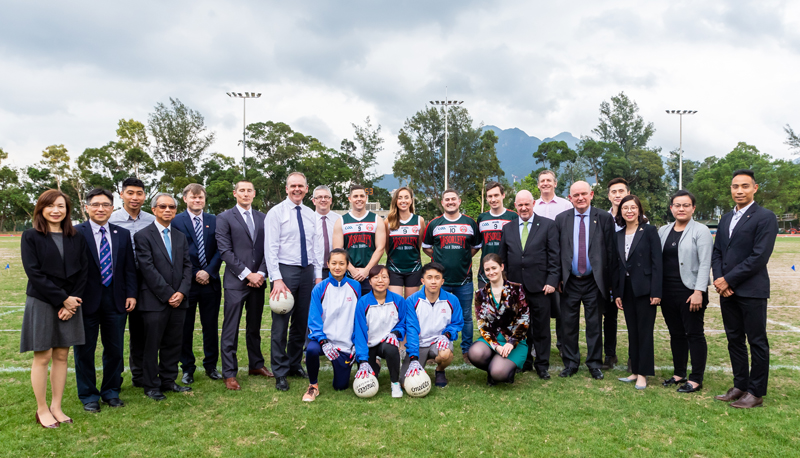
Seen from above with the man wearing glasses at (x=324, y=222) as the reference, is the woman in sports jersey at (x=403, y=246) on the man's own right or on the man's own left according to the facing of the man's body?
on the man's own left

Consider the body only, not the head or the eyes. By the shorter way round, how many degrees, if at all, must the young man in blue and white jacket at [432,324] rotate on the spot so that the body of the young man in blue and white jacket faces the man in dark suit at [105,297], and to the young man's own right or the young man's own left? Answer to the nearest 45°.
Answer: approximately 90° to the young man's own right

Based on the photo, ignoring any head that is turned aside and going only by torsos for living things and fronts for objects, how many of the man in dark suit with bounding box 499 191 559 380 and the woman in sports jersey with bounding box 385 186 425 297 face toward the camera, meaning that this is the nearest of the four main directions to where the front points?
2

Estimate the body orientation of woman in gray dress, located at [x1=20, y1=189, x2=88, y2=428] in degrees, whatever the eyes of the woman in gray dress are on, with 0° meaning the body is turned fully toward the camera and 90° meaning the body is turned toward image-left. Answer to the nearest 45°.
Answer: approximately 315°

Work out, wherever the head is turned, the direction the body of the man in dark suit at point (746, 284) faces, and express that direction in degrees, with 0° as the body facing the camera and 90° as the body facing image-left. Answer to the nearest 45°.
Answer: approximately 45°

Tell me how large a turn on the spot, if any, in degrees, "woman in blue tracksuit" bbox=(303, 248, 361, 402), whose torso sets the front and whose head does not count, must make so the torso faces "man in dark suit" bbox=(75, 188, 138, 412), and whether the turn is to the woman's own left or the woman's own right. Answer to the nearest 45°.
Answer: approximately 90° to the woman's own right
